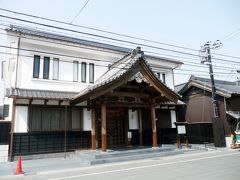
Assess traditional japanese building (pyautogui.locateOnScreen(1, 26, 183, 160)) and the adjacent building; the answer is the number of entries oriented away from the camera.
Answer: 0

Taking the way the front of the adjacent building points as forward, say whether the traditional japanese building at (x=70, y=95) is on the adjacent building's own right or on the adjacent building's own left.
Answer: on the adjacent building's own right

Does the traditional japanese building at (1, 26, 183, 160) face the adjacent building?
no

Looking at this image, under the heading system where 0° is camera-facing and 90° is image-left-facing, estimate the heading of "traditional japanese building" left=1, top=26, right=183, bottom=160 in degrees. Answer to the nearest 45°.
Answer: approximately 315°

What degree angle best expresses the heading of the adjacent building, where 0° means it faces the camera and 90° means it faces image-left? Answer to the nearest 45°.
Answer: approximately 315°
